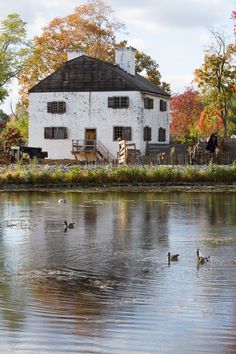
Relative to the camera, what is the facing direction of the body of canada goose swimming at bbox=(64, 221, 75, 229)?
to the viewer's left
